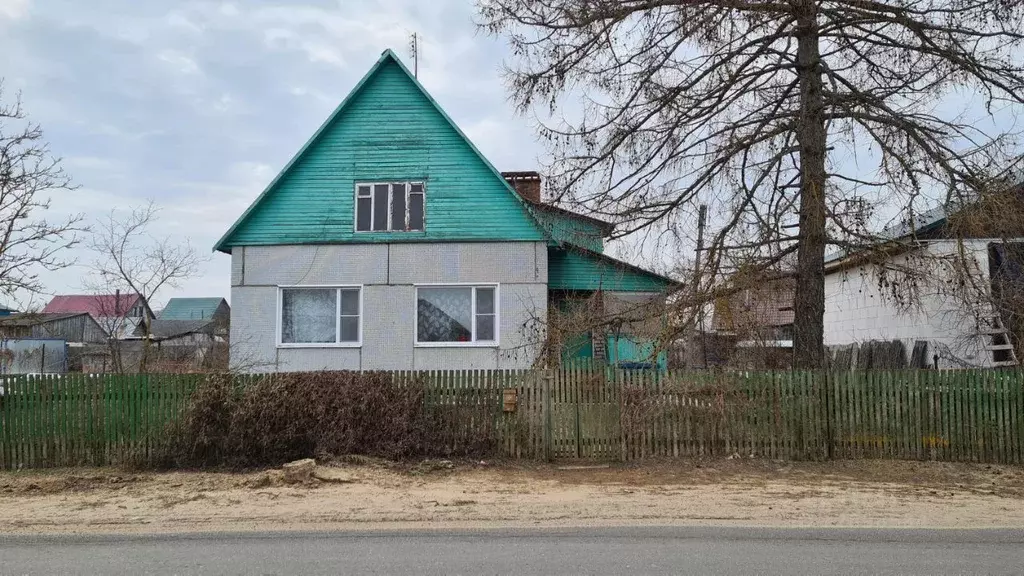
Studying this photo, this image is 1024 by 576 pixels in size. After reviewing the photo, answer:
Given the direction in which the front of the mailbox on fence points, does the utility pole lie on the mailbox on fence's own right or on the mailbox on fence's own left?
on the mailbox on fence's own left

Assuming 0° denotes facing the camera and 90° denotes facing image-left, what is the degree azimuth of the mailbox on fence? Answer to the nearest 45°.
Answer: approximately 0°

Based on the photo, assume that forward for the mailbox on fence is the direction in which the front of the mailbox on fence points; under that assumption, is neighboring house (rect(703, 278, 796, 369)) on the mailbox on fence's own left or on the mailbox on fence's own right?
on the mailbox on fence's own left

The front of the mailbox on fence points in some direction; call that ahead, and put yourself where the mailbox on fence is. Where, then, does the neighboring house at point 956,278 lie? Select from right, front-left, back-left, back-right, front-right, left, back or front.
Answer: left

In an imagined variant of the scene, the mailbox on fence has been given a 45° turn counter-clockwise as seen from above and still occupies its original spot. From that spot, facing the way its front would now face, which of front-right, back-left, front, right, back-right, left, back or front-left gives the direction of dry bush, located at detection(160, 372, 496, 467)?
back-right
